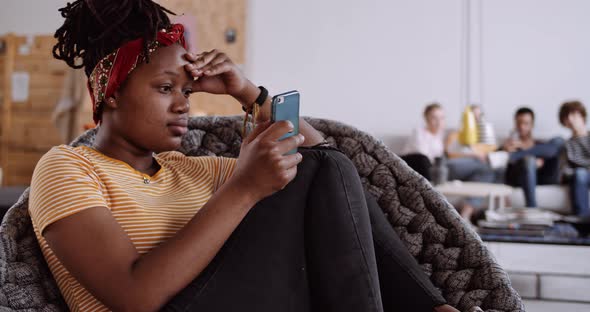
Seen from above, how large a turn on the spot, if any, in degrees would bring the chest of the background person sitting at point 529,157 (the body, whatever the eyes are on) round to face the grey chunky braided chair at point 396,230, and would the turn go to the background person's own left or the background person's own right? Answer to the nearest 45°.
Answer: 0° — they already face it

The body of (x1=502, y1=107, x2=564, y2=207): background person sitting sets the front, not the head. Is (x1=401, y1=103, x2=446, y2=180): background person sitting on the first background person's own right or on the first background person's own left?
on the first background person's own right

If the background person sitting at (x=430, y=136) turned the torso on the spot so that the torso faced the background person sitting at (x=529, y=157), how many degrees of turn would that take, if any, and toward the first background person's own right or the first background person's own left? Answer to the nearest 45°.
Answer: approximately 45° to the first background person's own left

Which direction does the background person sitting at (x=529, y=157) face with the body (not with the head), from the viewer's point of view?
toward the camera

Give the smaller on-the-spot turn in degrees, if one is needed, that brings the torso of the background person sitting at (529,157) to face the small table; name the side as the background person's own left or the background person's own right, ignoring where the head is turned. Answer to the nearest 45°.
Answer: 0° — they already face it

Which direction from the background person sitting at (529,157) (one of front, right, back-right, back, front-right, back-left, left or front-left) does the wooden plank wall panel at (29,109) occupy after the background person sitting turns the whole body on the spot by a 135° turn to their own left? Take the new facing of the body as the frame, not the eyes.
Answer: back-left

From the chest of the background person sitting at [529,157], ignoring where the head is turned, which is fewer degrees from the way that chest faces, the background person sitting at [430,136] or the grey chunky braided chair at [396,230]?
the grey chunky braided chair

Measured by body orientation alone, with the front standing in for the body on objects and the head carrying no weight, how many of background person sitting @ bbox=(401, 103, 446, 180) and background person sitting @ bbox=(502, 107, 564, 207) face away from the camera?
0

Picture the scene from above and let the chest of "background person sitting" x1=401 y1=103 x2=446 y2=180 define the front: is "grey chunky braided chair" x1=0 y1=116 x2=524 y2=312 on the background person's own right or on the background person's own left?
on the background person's own right

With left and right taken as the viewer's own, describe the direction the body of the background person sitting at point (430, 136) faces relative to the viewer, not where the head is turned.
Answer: facing the viewer and to the right of the viewer
